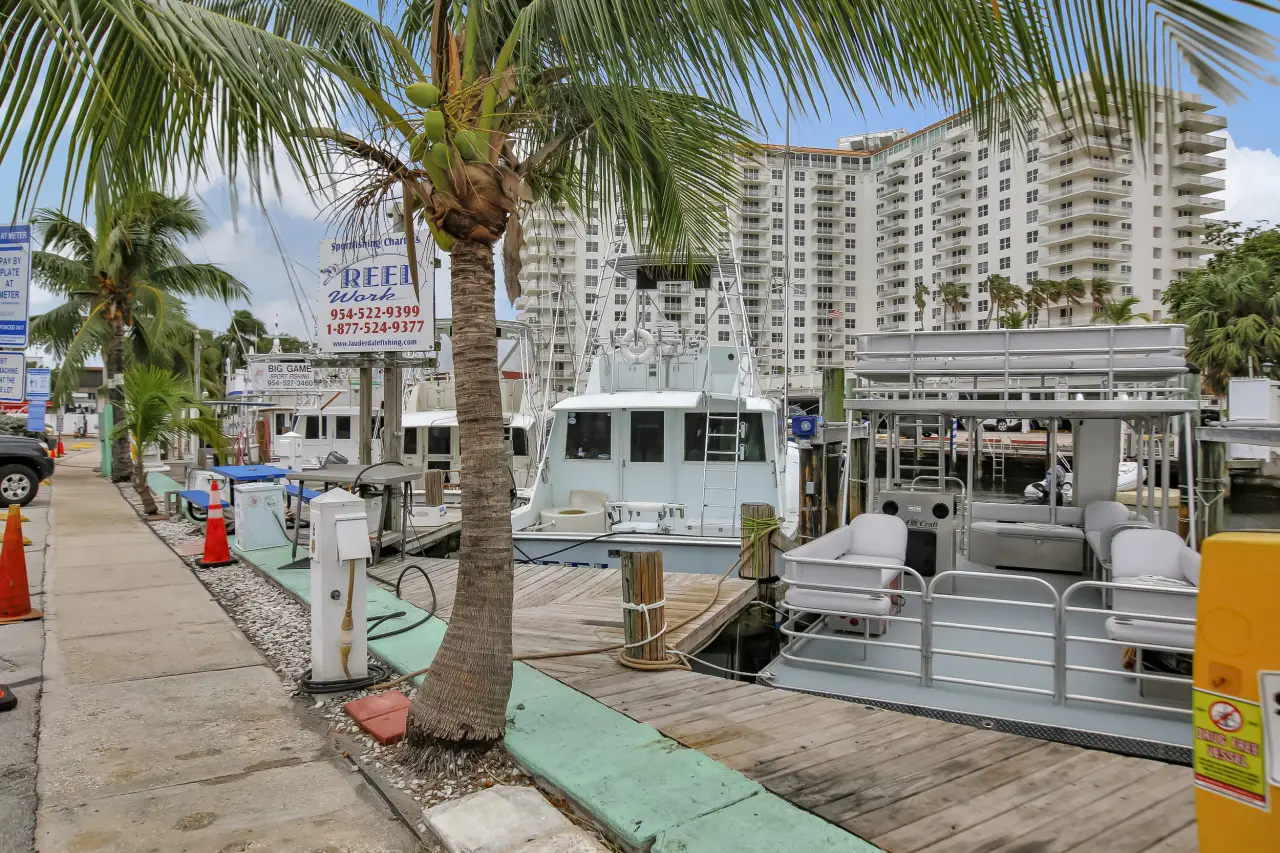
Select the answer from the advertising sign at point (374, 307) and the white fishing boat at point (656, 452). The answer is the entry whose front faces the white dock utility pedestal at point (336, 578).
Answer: the advertising sign

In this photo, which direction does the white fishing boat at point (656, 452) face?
away from the camera

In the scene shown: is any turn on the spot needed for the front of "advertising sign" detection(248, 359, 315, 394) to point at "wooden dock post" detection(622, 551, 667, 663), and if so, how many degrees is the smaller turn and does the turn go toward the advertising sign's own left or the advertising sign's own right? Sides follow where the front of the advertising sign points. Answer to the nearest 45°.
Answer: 0° — it already faces it

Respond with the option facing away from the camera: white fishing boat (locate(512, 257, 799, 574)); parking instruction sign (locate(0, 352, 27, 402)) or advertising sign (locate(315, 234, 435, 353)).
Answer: the white fishing boat

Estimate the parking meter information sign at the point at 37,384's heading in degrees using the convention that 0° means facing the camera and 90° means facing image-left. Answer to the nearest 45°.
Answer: approximately 0°

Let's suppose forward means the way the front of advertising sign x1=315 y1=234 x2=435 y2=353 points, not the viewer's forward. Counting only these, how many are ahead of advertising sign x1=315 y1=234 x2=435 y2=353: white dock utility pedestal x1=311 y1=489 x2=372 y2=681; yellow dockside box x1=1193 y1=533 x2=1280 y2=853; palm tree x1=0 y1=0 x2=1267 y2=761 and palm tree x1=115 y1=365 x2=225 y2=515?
3

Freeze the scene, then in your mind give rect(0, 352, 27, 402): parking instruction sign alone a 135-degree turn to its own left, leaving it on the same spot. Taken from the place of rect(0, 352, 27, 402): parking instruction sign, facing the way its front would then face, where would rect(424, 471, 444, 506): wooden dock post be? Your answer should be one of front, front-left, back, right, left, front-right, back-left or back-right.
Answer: front
